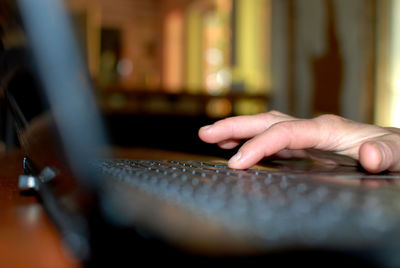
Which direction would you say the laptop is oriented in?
to the viewer's right
